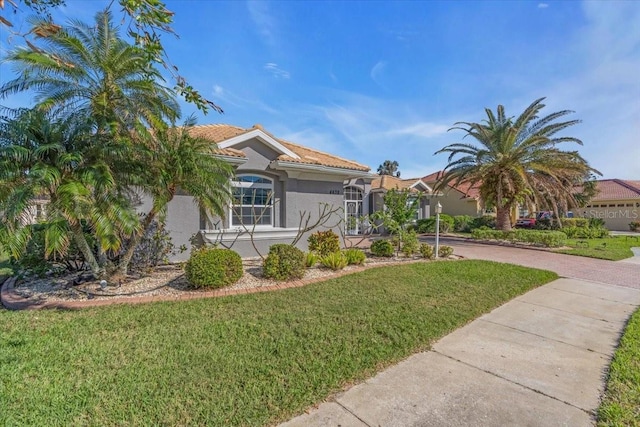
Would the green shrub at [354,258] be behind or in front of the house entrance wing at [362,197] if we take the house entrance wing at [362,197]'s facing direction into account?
in front

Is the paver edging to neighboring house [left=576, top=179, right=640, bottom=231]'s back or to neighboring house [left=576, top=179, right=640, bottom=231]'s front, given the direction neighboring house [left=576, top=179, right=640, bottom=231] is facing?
to the front

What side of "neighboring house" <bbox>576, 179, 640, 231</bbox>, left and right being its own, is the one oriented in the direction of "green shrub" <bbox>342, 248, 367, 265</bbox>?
front

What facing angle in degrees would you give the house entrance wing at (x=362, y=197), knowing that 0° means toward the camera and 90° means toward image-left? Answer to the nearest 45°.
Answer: approximately 0°

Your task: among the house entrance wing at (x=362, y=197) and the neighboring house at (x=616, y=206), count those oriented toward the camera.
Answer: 2

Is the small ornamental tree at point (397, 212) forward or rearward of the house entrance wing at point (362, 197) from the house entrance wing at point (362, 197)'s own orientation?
forward

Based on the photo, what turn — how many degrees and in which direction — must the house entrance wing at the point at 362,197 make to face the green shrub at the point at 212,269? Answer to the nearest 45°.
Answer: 0° — it already faces it

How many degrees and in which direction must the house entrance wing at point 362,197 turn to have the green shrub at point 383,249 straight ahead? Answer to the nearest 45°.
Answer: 0° — it already faces it

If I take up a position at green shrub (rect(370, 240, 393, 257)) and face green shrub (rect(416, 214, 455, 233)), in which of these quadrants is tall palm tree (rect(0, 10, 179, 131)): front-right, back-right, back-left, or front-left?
back-left

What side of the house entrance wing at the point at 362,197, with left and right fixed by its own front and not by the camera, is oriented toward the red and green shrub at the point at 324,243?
front

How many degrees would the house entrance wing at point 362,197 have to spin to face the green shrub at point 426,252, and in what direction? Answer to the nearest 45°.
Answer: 0° — it already faces it
